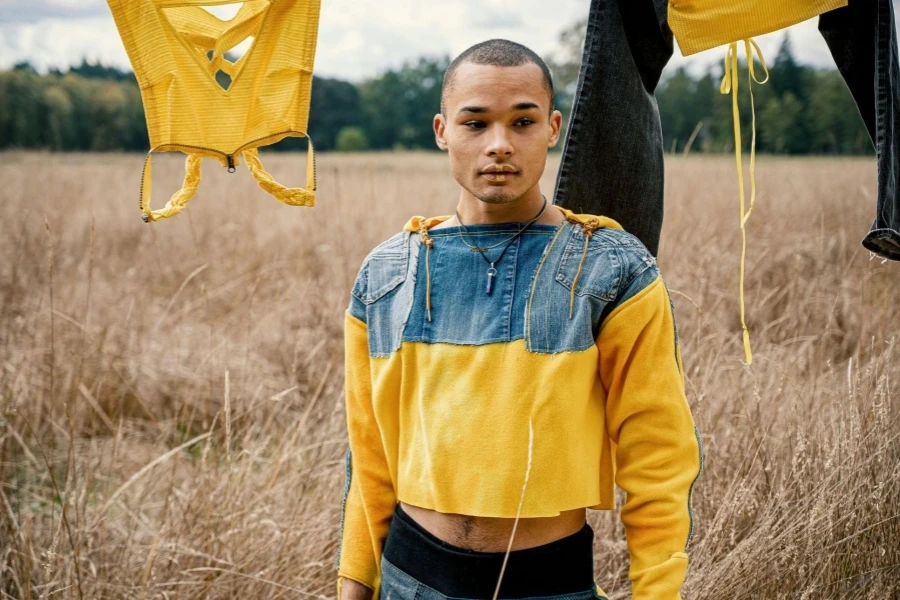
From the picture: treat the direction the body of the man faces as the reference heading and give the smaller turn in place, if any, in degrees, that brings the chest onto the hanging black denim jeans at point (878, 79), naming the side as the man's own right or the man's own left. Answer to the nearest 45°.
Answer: approximately 135° to the man's own left

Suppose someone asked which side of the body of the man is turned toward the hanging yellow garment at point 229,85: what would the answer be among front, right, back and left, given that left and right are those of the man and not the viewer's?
right

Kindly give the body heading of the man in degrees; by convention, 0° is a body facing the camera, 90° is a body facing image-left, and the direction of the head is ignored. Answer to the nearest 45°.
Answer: approximately 0°
